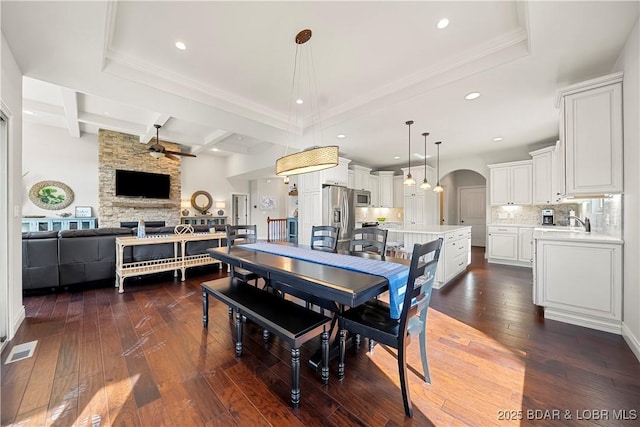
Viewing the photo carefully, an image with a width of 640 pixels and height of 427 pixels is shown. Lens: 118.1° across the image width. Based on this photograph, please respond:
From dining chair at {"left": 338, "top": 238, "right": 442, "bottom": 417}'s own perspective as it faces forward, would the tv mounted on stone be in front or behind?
in front

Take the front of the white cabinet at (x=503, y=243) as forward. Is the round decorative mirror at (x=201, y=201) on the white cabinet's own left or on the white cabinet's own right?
on the white cabinet's own right

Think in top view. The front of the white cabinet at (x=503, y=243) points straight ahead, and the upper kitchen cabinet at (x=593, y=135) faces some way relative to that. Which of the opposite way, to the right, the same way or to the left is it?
to the right

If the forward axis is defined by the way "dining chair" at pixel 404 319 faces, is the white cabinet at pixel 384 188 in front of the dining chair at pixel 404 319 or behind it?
in front

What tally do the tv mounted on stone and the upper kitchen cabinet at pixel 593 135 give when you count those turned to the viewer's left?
1

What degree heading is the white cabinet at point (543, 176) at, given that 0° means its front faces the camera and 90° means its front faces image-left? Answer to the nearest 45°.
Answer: approximately 45°

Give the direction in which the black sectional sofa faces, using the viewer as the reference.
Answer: facing away from the viewer and to the left of the viewer

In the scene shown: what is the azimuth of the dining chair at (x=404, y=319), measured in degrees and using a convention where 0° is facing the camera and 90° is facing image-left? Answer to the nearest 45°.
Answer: approximately 135°

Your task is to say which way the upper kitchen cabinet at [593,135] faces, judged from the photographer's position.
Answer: facing to the left of the viewer

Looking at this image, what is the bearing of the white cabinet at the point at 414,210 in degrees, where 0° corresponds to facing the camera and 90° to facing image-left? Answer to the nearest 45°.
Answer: approximately 0°

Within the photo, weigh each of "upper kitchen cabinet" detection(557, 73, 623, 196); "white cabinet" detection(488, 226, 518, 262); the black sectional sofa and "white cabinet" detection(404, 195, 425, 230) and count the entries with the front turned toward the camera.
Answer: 2
